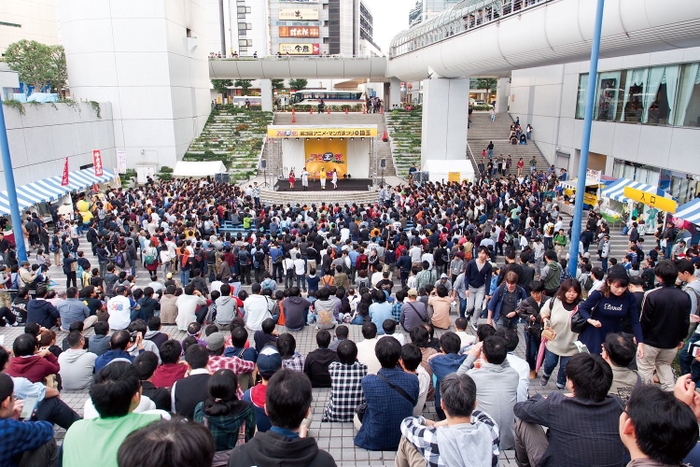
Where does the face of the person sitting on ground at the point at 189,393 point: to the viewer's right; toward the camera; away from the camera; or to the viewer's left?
away from the camera

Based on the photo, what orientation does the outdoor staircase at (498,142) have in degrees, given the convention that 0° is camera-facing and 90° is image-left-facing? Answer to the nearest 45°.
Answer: approximately 0°

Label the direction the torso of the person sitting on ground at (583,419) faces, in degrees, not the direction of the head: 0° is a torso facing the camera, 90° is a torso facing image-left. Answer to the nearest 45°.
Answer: approximately 135°

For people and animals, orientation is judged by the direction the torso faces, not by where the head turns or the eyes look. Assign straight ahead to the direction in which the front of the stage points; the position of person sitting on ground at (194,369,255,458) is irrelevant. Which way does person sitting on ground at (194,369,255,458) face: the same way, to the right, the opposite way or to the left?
the opposite way

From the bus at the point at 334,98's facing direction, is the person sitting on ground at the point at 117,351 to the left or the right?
on its left

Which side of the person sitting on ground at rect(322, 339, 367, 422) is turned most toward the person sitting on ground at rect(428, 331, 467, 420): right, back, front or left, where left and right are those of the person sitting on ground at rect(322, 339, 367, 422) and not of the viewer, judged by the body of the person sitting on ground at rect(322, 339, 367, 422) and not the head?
right

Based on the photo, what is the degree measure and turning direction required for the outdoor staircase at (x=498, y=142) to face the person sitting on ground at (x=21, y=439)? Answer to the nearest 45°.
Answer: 0° — it already faces them

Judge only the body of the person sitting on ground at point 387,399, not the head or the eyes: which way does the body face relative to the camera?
away from the camera

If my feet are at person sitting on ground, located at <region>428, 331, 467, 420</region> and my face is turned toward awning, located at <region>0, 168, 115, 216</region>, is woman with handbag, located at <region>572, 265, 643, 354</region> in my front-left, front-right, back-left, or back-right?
back-right

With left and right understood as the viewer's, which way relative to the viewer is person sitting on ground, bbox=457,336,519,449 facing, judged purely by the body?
facing away from the viewer

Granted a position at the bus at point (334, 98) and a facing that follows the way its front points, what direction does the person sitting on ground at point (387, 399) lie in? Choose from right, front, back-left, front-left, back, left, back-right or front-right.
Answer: left

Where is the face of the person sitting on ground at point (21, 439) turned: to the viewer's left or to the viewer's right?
to the viewer's right

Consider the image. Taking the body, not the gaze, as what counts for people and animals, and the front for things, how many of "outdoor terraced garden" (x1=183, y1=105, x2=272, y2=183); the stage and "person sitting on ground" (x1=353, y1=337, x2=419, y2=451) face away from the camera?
1

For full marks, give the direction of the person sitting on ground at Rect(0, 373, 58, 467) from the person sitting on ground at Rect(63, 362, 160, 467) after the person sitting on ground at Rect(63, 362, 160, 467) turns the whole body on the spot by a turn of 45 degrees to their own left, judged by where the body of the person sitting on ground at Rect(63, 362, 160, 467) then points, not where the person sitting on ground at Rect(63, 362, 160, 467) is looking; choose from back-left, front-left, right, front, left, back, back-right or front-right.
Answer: front-left

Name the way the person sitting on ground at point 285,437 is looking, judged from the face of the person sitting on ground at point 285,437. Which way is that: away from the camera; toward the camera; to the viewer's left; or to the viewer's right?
away from the camera

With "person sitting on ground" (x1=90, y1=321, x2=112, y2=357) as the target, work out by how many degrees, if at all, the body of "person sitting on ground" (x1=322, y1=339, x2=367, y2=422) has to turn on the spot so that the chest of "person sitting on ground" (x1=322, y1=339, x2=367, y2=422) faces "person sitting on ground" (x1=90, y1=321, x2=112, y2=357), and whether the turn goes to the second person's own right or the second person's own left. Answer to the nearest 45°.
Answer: approximately 45° to the second person's own left
